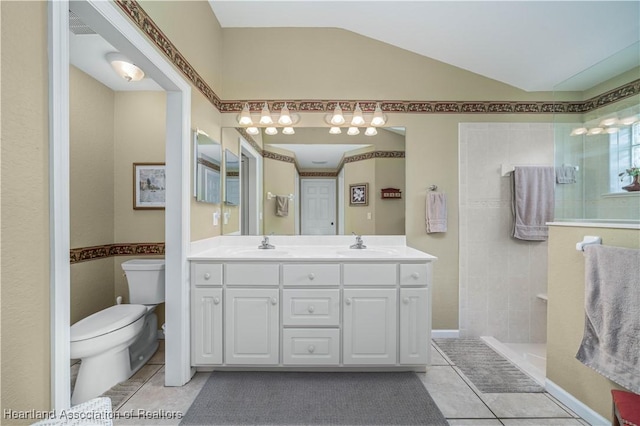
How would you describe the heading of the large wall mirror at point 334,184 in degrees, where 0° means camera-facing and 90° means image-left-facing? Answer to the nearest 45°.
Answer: approximately 0°

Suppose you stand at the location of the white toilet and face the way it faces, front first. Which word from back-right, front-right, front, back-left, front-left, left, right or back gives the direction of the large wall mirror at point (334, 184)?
back-left

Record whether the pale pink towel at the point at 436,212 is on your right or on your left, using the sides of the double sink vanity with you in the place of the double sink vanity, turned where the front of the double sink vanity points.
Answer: on your left

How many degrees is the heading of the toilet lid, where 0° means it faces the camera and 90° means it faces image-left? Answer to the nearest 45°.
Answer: approximately 45°

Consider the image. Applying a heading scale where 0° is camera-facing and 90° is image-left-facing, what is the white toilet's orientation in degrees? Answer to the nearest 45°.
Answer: approximately 45°

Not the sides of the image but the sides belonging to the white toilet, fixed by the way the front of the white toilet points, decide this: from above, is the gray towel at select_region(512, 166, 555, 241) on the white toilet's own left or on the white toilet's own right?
on the white toilet's own left

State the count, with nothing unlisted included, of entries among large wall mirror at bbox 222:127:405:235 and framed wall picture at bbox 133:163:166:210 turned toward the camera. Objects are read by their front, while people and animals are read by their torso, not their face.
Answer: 2

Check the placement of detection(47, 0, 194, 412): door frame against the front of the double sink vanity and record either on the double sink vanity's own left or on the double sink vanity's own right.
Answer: on the double sink vanity's own right
